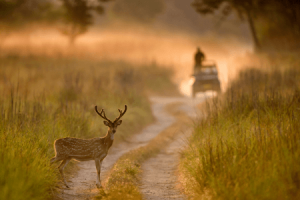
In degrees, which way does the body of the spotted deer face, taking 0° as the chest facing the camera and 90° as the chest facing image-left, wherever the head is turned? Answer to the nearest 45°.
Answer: approximately 270°

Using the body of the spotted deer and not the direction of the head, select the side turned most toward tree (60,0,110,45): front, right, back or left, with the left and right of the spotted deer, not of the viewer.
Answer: left

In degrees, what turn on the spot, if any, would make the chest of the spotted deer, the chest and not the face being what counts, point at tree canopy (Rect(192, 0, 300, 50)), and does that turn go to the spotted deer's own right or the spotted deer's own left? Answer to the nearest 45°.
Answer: approximately 45° to the spotted deer's own left

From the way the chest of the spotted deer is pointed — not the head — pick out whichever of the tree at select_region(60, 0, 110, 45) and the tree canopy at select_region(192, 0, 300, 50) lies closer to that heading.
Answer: the tree canopy
